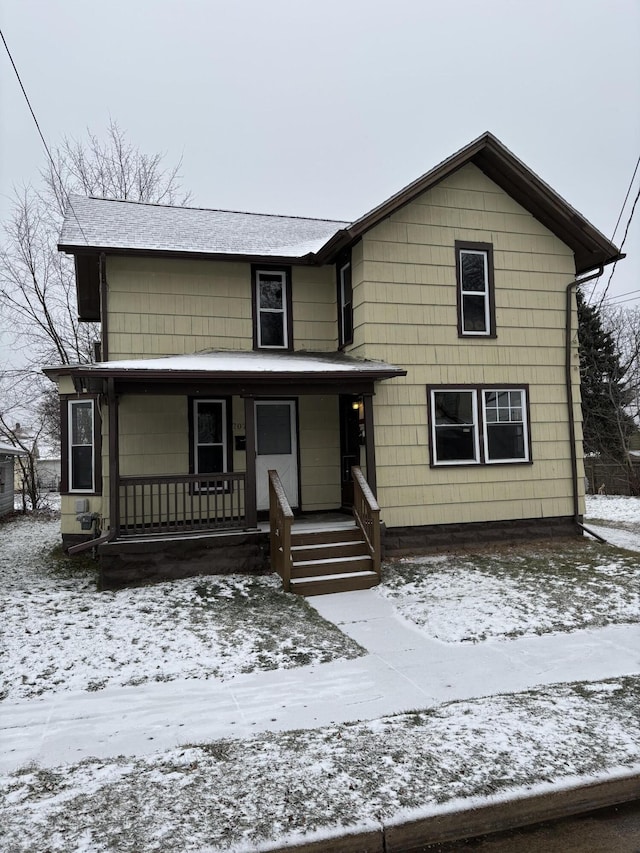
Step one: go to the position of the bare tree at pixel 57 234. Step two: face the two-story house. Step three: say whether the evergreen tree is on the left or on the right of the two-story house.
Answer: left

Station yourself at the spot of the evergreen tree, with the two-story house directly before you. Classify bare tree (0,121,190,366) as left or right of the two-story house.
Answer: right

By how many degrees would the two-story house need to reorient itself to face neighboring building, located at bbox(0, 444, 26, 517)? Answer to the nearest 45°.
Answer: approximately 135° to its right

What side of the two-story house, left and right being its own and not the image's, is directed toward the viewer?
front

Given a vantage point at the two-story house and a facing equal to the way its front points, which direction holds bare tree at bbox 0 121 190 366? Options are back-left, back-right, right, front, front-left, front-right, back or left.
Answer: back-right

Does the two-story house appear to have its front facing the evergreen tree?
no

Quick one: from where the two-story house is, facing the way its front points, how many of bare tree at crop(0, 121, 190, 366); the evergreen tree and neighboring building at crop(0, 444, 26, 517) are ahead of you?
0
